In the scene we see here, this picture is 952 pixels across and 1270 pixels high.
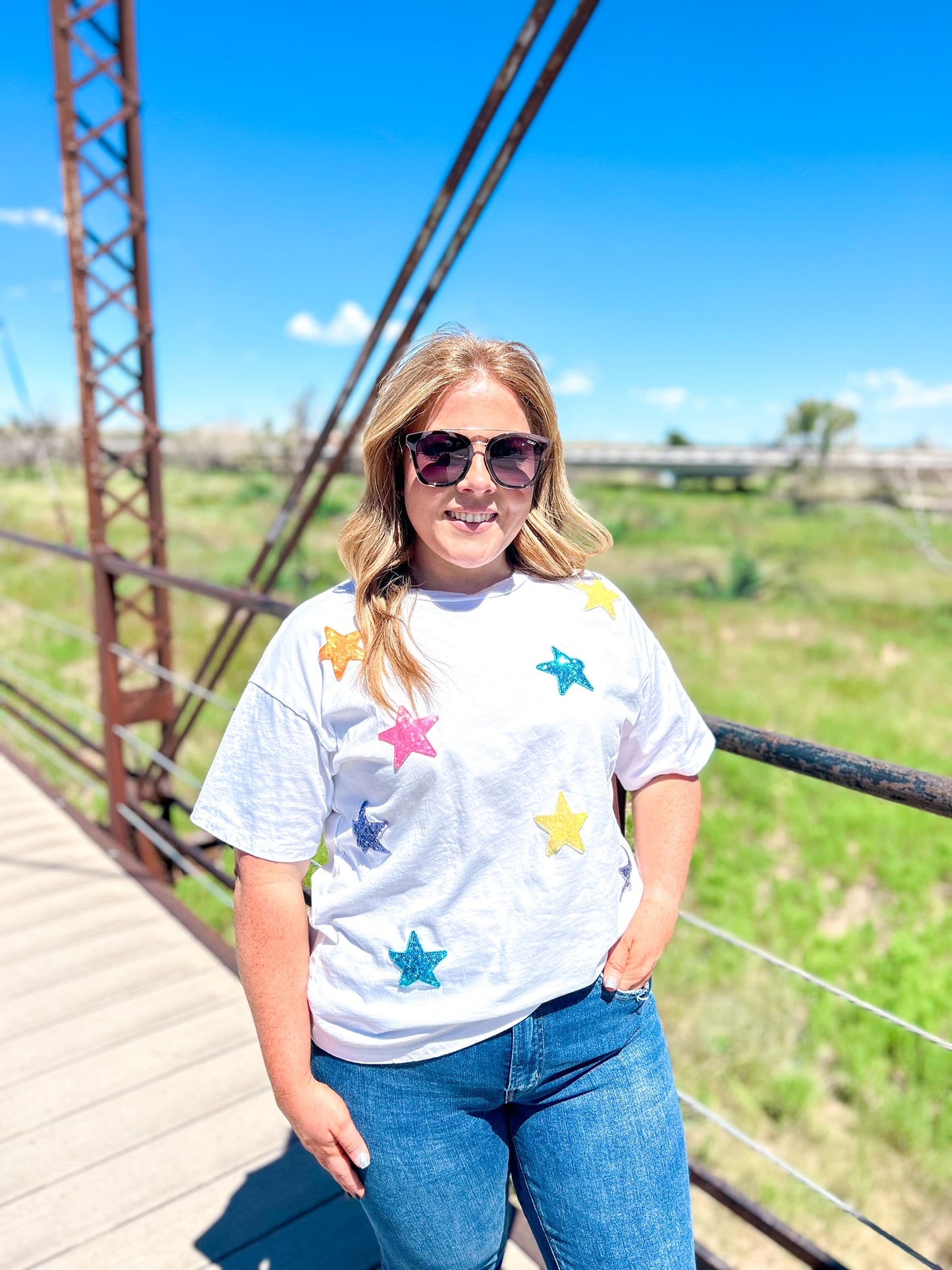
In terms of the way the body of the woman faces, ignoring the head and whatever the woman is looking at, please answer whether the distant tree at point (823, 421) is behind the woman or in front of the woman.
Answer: behind

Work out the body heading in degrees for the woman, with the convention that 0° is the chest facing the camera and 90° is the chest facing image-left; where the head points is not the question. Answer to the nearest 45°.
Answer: approximately 0°
